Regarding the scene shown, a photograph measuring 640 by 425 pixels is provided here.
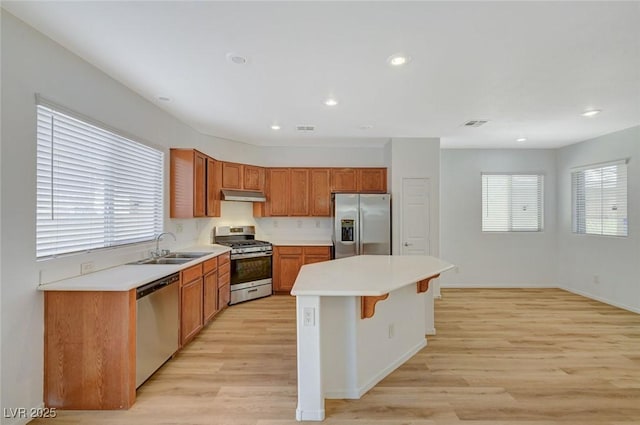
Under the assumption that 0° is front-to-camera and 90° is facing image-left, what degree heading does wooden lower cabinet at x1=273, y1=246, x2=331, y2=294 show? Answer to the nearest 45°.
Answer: approximately 0°

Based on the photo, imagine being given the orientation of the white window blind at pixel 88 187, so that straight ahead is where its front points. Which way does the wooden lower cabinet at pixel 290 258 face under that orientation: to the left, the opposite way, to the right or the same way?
to the right

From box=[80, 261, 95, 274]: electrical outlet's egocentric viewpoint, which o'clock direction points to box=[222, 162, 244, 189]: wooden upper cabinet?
The wooden upper cabinet is roughly at 9 o'clock from the electrical outlet.

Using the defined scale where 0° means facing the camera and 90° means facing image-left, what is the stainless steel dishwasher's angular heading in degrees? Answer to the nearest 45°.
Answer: approximately 315°

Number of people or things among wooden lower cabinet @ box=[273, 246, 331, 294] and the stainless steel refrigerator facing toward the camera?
2

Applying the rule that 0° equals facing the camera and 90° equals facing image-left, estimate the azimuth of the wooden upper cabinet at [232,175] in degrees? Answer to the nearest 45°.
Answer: approximately 315°

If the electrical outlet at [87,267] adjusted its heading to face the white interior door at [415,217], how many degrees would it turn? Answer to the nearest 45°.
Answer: approximately 45° to its left

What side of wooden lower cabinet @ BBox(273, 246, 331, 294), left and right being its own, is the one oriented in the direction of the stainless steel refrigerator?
left
